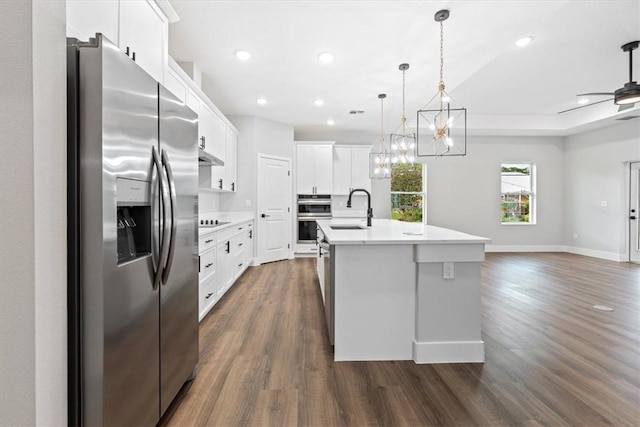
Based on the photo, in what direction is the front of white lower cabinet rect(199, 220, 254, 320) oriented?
to the viewer's right

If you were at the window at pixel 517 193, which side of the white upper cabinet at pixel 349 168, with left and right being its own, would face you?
left

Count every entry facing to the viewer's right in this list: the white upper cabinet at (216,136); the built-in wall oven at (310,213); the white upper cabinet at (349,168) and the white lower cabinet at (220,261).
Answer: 2

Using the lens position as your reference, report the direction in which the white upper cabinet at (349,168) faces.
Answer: facing the viewer

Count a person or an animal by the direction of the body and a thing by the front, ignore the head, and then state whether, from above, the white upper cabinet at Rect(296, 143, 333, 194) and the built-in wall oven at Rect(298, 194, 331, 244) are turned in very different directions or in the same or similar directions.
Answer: same or similar directions

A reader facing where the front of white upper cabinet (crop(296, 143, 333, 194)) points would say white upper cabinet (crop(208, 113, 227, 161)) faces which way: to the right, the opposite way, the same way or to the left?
to the left

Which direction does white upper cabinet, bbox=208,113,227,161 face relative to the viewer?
to the viewer's right

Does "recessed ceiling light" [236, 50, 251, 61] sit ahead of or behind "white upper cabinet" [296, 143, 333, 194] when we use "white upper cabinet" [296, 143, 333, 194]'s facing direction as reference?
ahead

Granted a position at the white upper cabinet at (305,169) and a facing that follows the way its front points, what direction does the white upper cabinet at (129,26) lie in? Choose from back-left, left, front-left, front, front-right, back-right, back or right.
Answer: front

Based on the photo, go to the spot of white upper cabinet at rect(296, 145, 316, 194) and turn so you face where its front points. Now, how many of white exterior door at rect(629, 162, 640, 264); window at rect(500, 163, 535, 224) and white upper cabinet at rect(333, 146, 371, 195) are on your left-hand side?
3

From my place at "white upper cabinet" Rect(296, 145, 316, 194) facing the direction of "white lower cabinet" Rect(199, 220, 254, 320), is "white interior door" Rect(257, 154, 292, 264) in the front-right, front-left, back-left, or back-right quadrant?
front-right

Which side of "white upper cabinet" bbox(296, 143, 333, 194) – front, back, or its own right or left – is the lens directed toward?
front

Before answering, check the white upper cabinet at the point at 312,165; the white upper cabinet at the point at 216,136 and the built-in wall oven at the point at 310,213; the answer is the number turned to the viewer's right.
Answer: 1

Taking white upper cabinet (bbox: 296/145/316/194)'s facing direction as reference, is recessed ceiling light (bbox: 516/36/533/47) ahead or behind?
ahead
